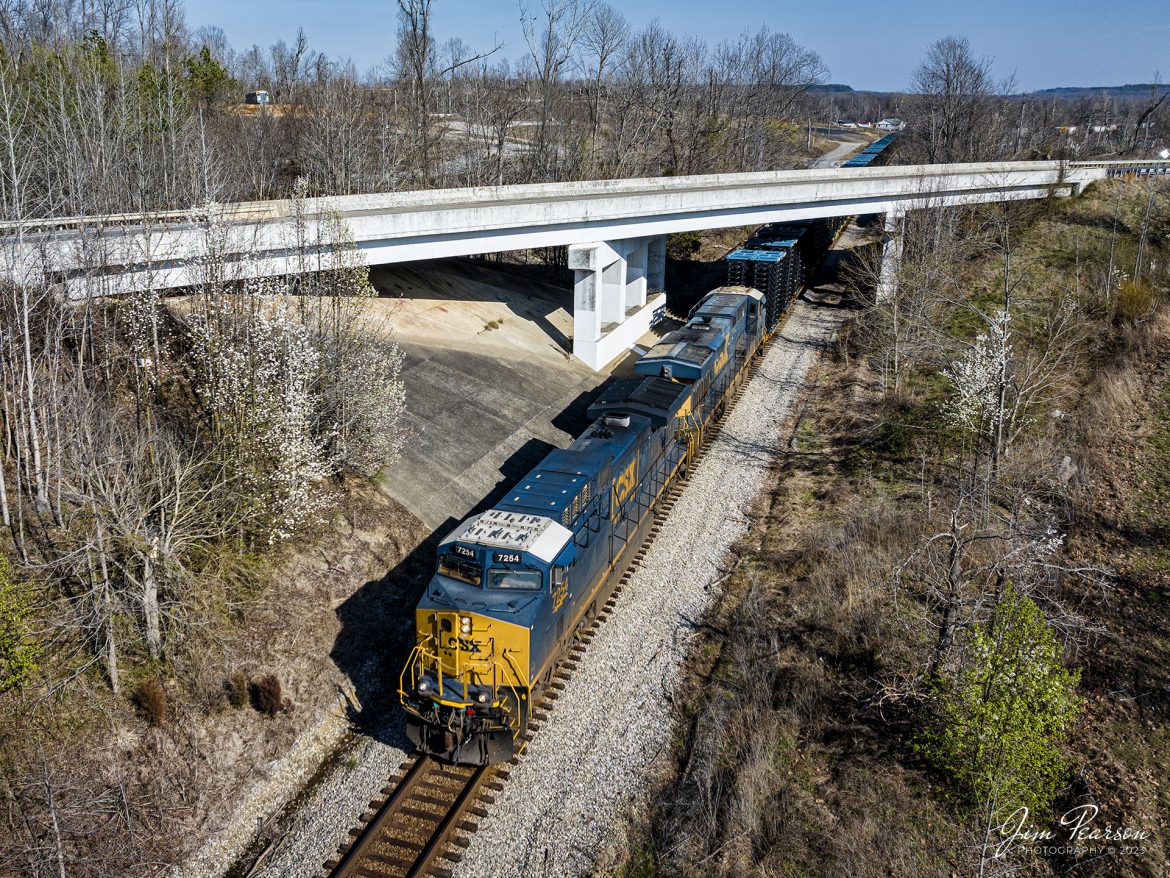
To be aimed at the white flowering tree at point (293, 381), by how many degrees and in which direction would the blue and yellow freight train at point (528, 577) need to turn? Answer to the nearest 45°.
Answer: approximately 90° to its right

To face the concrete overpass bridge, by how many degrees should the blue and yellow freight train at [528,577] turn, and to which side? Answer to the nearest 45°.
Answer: approximately 135° to its right

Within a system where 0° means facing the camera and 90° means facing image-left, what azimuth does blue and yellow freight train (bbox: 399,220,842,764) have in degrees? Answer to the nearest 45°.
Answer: approximately 45°
